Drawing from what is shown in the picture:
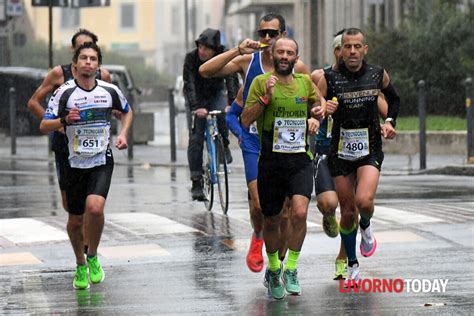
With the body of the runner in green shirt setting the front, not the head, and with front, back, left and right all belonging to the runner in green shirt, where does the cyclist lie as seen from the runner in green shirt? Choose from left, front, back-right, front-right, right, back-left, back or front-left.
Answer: back

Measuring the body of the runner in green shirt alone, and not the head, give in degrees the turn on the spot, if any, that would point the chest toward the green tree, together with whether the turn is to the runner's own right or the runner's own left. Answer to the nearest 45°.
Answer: approximately 180°

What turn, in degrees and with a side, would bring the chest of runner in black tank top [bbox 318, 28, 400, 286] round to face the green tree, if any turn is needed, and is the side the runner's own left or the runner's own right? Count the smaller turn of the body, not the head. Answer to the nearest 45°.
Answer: approximately 180°

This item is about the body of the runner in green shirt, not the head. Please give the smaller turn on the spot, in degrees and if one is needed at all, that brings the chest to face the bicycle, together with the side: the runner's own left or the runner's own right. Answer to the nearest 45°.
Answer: approximately 180°

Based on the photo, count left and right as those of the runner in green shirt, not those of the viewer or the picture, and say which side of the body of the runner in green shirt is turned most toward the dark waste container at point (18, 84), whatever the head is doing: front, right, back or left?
back

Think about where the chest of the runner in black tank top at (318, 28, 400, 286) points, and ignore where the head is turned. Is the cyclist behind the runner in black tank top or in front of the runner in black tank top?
behind

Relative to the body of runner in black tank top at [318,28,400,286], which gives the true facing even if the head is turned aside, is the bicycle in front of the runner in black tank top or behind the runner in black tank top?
behind
